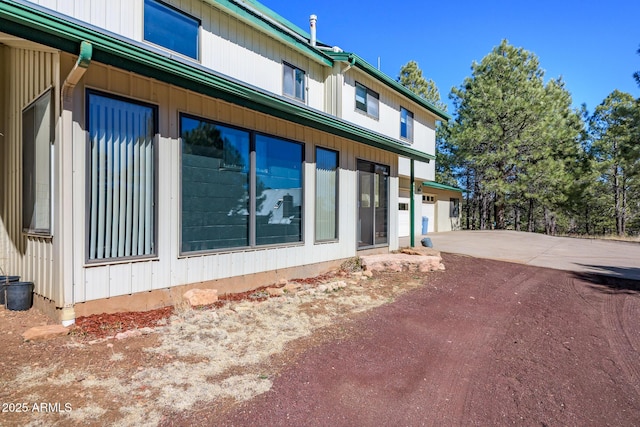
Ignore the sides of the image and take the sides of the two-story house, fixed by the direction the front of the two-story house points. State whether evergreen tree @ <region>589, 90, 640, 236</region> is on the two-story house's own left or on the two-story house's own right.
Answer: on the two-story house's own left

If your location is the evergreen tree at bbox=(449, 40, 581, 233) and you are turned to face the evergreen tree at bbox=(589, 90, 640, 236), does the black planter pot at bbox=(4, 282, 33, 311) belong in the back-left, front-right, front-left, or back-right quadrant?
back-right

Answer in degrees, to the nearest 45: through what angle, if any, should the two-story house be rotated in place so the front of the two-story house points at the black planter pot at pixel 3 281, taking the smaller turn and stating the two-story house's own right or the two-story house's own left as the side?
approximately 135° to the two-story house's own right

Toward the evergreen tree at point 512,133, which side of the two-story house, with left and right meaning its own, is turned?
left

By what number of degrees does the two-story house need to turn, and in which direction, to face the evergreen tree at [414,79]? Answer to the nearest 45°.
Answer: approximately 90° to its left

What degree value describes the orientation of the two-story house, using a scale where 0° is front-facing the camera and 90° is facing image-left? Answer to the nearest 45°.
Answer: approximately 315°
